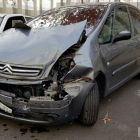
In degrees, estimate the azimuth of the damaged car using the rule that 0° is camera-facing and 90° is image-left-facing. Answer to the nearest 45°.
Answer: approximately 45°
